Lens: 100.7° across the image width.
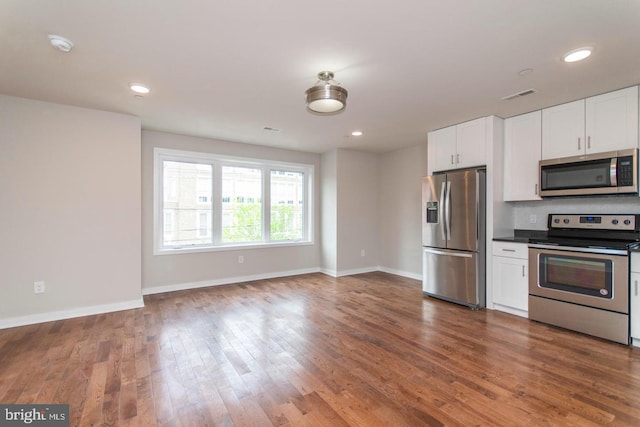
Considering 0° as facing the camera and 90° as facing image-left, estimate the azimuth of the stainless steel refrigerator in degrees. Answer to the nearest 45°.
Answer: approximately 45°

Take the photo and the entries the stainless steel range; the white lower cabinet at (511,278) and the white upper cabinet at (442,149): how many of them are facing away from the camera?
0

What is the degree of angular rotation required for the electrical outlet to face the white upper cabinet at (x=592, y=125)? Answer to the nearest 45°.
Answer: approximately 45° to its left

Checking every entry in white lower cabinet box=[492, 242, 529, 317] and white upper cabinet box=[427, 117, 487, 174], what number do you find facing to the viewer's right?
0

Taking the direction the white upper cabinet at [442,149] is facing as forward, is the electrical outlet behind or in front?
in front

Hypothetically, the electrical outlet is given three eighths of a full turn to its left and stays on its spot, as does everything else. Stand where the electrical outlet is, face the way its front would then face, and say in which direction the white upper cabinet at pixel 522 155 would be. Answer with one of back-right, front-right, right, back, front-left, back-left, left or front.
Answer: right

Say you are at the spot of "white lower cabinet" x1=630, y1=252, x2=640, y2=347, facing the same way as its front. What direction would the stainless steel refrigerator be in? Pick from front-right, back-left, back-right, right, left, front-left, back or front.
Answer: front-right

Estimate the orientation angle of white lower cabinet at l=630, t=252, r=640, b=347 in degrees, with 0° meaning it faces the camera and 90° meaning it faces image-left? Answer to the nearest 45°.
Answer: approximately 45°

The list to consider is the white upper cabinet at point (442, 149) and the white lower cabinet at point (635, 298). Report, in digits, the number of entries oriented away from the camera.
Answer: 0
